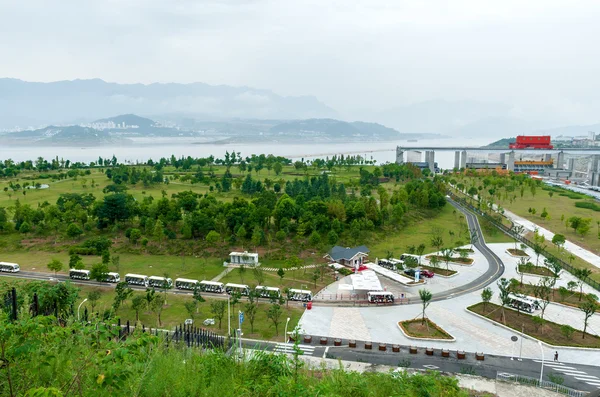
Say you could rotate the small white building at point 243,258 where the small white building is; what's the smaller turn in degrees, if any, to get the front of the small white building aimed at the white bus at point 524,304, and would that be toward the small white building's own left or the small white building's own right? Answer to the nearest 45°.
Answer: approximately 45° to the small white building's own left

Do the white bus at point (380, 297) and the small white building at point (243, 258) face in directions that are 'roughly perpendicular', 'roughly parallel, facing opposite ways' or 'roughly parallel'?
roughly perpendicular

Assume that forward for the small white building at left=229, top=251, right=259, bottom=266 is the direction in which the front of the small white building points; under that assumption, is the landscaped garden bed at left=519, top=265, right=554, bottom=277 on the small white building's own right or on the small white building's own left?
on the small white building's own left

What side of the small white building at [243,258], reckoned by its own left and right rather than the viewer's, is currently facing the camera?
front

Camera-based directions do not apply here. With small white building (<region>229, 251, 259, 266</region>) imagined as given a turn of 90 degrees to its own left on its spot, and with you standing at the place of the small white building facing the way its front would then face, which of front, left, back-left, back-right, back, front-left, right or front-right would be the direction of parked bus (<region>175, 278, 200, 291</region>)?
back-right

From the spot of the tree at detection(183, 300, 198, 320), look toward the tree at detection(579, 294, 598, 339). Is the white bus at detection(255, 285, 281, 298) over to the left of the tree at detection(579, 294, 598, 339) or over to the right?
left

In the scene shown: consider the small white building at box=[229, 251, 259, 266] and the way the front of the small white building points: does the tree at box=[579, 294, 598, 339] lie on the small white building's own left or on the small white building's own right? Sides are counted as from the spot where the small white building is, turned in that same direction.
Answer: on the small white building's own left

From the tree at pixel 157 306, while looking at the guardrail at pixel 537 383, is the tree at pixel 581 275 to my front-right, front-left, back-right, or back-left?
front-left

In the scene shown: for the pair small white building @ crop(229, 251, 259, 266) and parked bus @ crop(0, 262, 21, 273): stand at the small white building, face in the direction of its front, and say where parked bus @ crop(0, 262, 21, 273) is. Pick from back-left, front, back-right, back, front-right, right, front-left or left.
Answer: right

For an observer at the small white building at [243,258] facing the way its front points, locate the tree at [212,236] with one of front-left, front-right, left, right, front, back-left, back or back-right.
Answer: back-right

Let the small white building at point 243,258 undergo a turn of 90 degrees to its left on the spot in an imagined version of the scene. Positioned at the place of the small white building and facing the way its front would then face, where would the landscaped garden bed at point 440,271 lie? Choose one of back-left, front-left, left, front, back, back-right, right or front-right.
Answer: front
